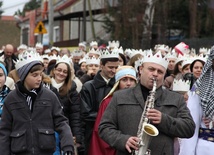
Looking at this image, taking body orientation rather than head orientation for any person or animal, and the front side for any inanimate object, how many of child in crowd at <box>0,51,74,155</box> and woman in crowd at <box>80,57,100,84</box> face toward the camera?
2

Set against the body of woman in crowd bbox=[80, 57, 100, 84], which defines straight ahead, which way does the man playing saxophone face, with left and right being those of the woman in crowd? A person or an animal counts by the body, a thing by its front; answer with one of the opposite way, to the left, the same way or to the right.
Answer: the same way

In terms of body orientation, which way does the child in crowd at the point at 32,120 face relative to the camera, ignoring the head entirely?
toward the camera

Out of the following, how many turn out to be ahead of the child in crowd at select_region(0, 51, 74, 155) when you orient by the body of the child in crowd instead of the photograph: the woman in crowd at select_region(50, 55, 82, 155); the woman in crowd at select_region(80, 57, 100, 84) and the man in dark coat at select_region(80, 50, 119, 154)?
0

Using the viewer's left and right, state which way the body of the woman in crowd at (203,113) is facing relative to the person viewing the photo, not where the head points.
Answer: facing the viewer and to the right of the viewer

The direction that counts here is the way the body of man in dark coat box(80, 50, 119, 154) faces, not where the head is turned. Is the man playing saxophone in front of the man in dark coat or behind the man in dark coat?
in front

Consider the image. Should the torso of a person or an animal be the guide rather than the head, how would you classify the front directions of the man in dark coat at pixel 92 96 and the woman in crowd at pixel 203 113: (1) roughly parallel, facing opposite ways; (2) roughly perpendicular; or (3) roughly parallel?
roughly parallel

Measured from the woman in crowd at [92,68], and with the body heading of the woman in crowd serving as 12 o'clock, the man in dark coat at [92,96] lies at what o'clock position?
The man in dark coat is roughly at 12 o'clock from the woman in crowd.

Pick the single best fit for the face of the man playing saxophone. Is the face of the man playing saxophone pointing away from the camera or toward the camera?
toward the camera

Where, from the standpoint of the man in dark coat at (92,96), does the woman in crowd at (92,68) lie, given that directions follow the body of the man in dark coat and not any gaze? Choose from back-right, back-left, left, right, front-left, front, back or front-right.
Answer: back-left

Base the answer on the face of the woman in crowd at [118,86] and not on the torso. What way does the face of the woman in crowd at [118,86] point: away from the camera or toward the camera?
toward the camera

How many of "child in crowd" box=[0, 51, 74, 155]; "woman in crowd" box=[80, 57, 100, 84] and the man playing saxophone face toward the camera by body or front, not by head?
3

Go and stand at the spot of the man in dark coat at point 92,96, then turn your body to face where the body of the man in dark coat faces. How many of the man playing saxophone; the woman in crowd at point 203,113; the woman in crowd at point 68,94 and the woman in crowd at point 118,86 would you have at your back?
1

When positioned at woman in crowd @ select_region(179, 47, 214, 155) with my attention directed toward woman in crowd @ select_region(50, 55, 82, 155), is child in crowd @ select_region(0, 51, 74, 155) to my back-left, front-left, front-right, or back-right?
front-left

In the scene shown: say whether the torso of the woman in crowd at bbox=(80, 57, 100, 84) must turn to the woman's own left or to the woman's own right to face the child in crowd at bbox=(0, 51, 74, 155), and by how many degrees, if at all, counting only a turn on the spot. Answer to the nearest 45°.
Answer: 0° — they already face them

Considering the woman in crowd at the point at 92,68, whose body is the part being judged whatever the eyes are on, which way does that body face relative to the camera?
toward the camera

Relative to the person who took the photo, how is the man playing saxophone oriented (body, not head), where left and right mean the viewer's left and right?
facing the viewer
